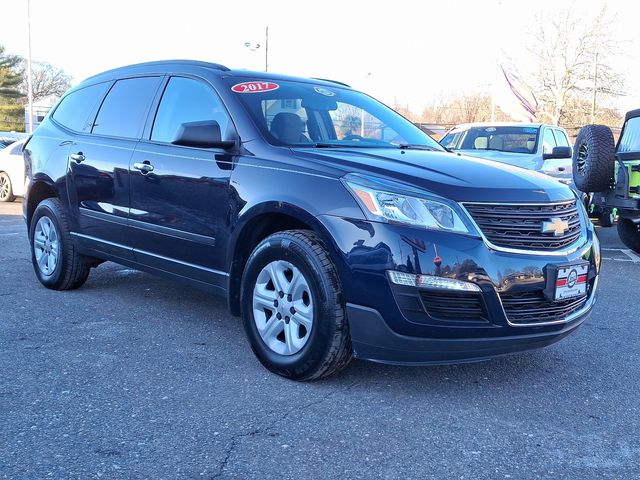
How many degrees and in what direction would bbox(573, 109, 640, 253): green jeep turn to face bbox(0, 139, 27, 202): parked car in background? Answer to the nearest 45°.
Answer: approximately 135° to its left

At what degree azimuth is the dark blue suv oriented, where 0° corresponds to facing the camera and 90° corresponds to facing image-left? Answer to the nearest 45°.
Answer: approximately 315°

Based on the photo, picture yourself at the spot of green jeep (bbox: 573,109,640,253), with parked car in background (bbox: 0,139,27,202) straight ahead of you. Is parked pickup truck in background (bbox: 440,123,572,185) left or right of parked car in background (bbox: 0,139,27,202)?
right

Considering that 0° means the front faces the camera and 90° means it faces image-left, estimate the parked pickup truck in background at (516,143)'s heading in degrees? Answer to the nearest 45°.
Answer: approximately 45°

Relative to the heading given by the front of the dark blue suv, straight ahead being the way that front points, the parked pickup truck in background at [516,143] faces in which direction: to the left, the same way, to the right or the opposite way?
to the right

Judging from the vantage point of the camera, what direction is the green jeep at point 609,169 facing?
facing away from the viewer and to the right of the viewer

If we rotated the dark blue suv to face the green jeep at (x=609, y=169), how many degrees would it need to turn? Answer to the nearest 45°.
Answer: approximately 90° to its left

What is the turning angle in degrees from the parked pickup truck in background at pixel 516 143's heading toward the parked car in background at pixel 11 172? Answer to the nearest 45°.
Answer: approximately 45° to its right

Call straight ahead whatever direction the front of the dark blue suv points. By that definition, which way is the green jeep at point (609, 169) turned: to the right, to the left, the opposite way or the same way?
to the left

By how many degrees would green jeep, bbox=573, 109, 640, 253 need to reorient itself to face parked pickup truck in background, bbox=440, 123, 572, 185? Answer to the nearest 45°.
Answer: approximately 90° to its left
